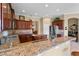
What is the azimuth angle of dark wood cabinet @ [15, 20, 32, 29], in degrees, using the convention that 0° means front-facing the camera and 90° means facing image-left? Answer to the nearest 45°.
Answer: approximately 0°

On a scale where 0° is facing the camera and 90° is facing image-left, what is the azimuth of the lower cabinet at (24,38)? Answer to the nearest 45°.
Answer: approximately 0°

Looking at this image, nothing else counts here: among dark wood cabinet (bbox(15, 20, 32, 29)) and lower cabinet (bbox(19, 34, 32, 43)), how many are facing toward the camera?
2
